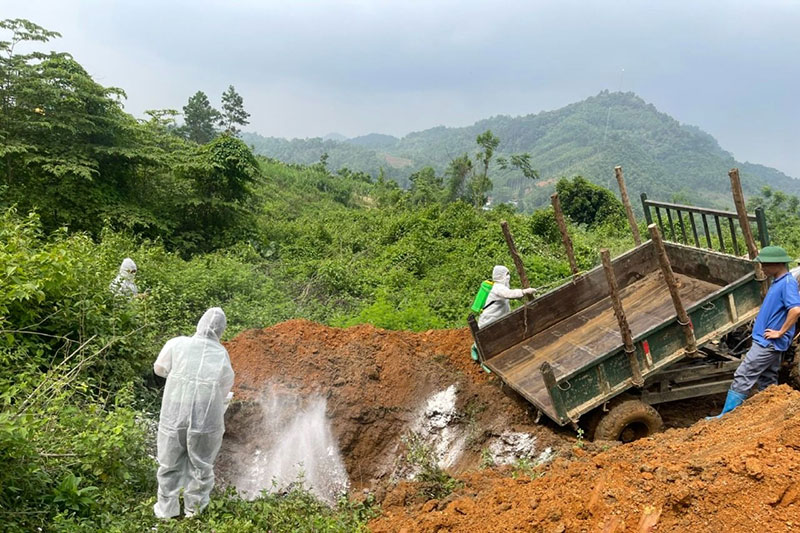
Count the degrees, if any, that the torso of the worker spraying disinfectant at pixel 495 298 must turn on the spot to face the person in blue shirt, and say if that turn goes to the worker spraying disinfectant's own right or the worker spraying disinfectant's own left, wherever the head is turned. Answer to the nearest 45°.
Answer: approximately 45° to the worker spraying disinfectant's own right

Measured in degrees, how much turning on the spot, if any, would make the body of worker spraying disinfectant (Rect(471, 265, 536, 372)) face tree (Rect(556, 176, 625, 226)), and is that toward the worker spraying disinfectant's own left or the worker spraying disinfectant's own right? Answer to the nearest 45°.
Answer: approximately 90° to the worker spraying disinfectant's own left

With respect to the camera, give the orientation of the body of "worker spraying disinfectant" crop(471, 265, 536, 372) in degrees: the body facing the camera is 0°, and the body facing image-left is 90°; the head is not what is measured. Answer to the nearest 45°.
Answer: approximately 270°

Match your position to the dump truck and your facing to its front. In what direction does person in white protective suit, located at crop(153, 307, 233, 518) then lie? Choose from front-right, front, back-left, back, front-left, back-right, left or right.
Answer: back

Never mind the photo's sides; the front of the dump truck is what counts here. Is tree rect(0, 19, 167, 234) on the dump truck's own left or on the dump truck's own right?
on the dump truck's own left

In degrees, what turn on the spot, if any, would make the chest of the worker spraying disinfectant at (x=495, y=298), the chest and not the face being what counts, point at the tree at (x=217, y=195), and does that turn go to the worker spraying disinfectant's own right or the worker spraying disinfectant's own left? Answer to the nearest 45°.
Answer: approximately 135° to the worker spraying disinfectant's own left

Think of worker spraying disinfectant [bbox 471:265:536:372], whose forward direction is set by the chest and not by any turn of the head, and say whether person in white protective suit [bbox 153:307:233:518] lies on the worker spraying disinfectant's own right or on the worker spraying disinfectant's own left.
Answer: on the worker spraying disinfectant's own right

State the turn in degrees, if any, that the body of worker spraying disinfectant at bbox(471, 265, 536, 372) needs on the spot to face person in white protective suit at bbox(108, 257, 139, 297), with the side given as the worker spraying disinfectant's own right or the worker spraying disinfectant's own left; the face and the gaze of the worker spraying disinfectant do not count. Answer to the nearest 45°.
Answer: approximately 180°

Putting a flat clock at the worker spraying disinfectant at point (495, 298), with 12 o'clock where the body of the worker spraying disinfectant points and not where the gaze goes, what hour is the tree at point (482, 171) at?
The tree is roughly at 9 o'clock from the worker spraying disinfectant.

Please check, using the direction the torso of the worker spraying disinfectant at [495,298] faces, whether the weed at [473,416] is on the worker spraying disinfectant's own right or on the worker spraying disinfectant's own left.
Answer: on the worker spraying disinfectant's own right

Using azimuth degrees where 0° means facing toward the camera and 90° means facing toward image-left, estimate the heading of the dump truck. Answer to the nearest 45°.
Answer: approximately 225°

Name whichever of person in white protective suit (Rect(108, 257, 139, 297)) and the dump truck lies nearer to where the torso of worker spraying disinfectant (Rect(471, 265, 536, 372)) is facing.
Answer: the dump truck
